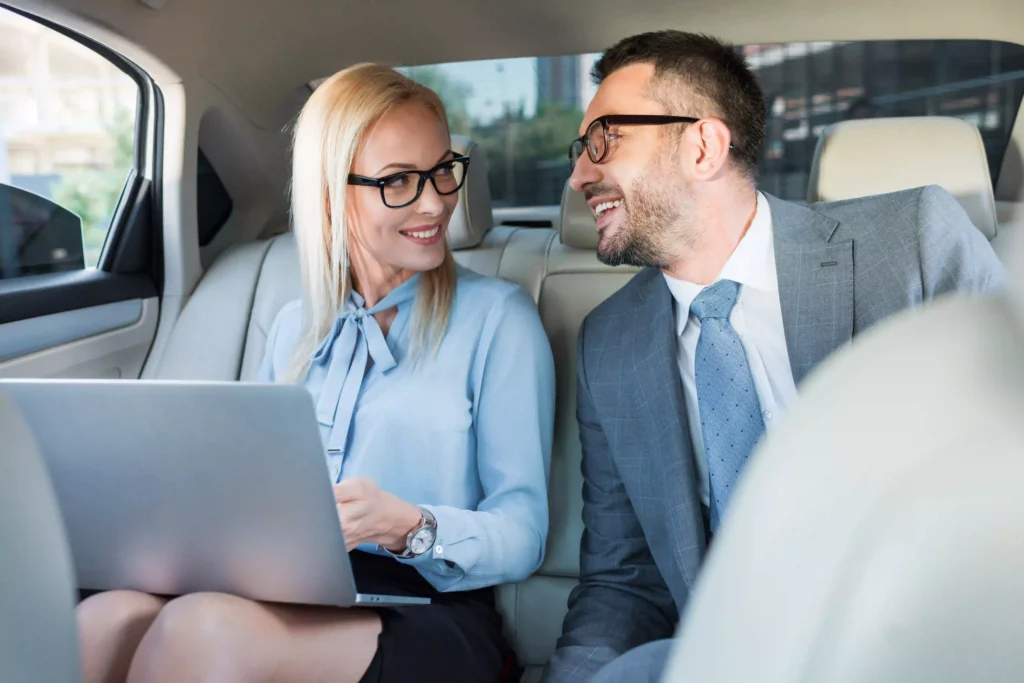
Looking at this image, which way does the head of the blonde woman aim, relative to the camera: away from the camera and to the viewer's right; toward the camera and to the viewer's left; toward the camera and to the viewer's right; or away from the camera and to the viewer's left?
toward the camera and to the viewer's right

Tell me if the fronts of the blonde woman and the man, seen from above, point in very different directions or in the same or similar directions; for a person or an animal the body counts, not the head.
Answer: same or similar directions

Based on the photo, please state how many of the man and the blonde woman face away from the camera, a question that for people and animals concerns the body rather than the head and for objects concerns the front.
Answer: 0

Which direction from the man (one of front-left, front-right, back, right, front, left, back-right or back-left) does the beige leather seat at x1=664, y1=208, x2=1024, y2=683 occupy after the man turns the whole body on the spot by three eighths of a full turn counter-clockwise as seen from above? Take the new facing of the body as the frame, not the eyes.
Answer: right

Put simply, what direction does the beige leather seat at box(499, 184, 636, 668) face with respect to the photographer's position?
facing the viewer

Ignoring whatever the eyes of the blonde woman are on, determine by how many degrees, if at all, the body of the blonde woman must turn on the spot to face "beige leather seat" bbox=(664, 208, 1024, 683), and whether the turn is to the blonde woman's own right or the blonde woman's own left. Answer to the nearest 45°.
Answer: approximately 45° to the blonde woman's own left

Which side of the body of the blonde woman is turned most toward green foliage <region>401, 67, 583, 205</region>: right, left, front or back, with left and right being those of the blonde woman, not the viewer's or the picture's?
back

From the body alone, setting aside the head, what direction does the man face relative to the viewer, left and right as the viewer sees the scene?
facing the viewer and to the left of the viewer

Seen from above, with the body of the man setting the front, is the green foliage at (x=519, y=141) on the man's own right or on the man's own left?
on the man's own right

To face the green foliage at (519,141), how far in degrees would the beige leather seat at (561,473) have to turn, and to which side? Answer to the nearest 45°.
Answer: approximately 180°

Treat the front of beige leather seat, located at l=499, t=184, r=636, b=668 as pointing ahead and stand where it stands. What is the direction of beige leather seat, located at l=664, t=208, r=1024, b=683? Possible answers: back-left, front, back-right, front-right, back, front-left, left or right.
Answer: front

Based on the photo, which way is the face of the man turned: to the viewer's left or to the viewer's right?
to the viewer's left
